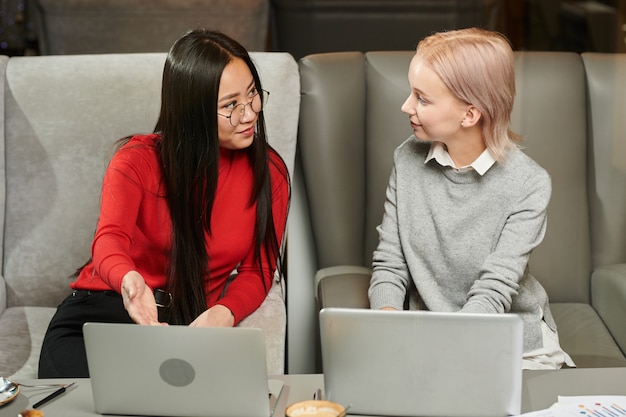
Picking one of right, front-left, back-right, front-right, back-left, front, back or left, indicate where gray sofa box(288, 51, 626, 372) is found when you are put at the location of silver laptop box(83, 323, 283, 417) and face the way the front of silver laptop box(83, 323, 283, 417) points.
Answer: front-right

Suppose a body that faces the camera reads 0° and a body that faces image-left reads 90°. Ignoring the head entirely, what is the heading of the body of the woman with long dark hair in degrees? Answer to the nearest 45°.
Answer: approximately 315°

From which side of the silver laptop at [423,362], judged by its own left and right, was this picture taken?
back

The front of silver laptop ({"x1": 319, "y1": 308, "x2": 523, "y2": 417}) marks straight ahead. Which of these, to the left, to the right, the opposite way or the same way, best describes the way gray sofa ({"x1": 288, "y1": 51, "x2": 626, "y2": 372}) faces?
the opposite way

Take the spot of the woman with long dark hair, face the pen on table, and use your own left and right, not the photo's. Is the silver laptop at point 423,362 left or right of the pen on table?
left

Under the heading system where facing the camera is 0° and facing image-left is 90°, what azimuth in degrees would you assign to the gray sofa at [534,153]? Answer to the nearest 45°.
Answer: approximately 0°

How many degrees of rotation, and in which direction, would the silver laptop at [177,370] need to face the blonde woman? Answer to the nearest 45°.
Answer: approximately 45° to its right

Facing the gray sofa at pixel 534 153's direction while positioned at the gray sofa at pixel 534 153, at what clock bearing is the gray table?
The gray table is roughly at 12 o'clock from the gray sofa.

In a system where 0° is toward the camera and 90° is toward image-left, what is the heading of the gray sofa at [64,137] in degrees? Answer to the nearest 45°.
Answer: approximately 0°

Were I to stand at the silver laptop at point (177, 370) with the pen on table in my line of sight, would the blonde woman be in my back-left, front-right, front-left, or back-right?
back-right

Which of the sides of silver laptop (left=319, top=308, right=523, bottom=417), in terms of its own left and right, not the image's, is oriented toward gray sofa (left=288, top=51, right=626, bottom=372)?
front

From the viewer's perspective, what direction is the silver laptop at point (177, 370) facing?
away from the camera

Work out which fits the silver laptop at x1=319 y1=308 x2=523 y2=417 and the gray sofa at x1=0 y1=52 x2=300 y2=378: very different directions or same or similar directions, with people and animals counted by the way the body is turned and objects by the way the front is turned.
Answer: very different directions
